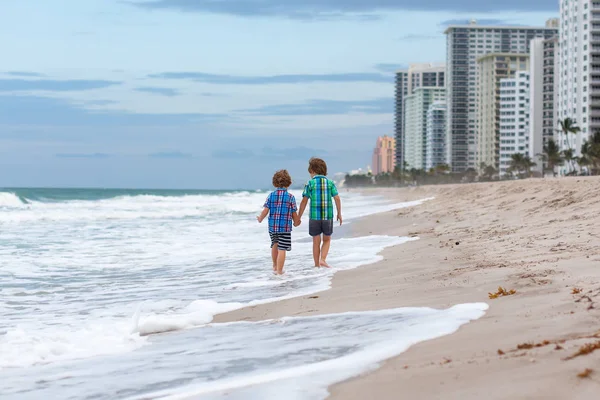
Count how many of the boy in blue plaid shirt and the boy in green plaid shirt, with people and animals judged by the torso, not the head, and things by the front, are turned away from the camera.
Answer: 2

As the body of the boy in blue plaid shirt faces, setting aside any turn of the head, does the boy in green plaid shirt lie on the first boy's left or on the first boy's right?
on the first boy's right

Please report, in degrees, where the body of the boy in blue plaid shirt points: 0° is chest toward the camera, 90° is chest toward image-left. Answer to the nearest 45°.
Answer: approximately 180°

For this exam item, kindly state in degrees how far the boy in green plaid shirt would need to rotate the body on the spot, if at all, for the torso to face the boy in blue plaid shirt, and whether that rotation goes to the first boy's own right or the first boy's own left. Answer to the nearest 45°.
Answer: approximately 135° to the first boy's own left

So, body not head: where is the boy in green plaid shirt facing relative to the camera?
away from the camera

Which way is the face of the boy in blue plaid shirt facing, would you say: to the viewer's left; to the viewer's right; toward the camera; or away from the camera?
away from the camera
